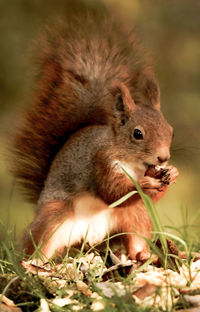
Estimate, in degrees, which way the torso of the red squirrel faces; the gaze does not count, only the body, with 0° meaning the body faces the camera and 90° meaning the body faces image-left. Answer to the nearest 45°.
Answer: approximately 315°
